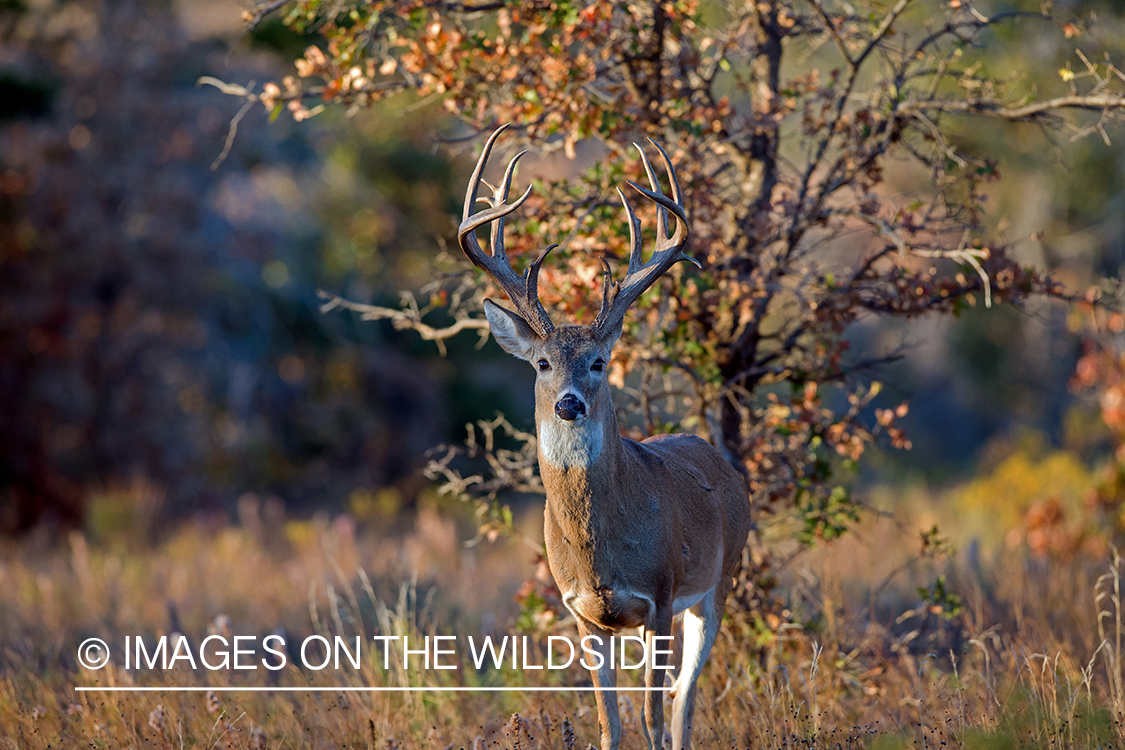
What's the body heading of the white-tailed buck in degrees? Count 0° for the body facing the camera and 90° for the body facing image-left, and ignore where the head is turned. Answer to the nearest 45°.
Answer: approximately 45°

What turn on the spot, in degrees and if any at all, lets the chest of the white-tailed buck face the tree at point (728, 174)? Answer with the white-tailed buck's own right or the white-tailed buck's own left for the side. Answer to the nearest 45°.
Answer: approximately 135° to the white-tailed buck's own right
